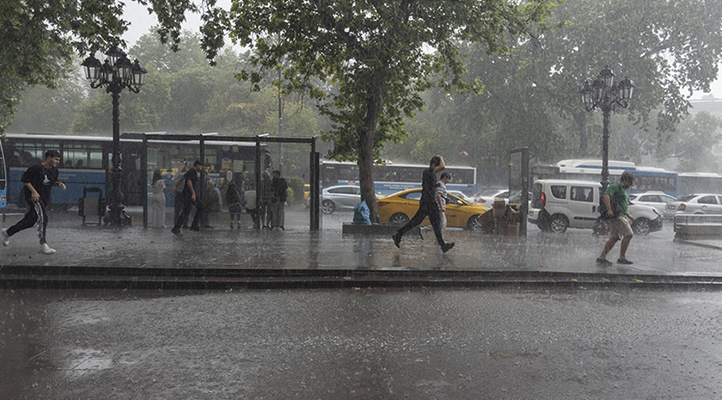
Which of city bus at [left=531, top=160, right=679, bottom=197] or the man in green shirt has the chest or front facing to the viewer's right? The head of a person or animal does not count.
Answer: the man in green shirt

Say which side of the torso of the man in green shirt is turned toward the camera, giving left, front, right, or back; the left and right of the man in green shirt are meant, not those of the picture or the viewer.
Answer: right

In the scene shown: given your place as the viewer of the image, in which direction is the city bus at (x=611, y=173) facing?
facing to the left of the viewer

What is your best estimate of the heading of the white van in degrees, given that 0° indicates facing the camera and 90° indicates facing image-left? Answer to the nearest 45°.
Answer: approximately 270°

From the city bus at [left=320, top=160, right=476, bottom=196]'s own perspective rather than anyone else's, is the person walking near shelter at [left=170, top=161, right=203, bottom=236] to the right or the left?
on its left

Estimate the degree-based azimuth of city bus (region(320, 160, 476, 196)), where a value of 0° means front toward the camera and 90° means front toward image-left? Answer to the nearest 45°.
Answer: approximately 90°
